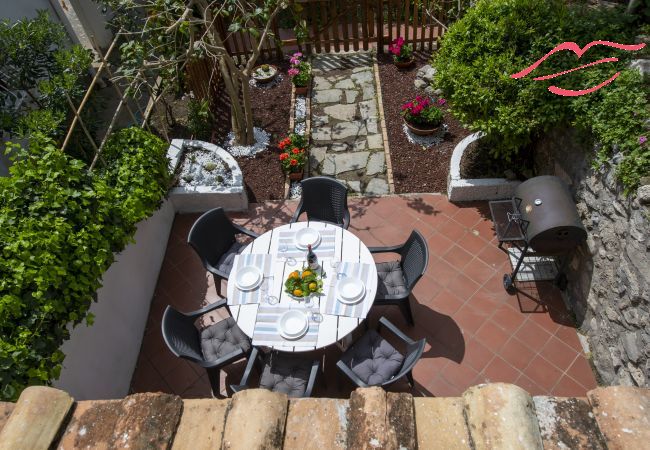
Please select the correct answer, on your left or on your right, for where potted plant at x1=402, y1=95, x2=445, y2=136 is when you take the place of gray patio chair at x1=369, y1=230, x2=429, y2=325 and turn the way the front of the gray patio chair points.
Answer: on your right

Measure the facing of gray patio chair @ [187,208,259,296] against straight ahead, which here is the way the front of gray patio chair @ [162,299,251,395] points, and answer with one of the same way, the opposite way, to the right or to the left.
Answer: to the right

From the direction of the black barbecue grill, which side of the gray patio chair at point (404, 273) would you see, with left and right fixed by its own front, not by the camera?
back

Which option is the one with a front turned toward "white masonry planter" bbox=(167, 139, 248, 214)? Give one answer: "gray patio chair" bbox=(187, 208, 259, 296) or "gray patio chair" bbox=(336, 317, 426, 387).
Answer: "gray patio chair" bbox=(336, 317, 426, 387)

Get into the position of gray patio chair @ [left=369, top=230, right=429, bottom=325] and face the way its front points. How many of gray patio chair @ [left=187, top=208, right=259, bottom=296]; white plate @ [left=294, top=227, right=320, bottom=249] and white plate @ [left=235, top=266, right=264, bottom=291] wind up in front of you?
3

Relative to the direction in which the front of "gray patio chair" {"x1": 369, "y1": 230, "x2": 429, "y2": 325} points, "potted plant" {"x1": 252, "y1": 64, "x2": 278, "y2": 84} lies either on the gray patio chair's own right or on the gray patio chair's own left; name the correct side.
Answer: on the gray patio chair's own right

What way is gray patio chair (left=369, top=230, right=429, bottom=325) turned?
to the viewer's left

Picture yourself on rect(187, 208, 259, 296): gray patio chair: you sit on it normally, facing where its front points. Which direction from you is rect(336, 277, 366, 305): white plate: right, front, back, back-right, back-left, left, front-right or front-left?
front

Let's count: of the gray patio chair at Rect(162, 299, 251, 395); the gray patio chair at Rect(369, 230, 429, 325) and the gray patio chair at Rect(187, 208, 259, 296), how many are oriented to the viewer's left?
1

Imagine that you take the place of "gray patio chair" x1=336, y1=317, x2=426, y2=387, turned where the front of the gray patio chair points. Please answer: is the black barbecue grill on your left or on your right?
on your right

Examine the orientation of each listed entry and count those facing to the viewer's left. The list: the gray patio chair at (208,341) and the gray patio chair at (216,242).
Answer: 0

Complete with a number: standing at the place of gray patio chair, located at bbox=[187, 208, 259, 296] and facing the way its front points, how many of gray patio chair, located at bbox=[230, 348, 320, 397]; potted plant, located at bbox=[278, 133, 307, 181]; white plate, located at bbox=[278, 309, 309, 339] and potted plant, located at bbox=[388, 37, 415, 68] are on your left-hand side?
2

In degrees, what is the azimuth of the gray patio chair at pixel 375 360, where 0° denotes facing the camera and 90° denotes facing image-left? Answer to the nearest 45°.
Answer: approximately 135°

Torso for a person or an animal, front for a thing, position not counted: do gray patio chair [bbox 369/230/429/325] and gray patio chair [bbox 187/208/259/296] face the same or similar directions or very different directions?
very different directions

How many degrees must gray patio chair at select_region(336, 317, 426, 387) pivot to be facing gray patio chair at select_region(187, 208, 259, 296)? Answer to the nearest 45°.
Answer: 0° — it already faces it

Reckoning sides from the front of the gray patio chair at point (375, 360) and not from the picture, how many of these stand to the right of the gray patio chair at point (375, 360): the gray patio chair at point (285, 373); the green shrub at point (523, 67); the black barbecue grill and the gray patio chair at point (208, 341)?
2

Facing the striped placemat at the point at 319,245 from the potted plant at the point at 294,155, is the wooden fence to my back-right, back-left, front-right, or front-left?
back-left

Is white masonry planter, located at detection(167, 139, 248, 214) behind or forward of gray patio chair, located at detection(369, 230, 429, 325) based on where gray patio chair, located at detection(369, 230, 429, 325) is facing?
forward

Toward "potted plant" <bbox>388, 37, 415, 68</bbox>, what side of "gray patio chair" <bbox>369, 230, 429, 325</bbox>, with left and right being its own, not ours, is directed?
right

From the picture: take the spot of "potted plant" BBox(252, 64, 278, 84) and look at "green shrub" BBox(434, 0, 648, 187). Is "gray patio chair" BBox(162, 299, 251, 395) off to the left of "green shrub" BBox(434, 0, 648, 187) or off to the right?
right

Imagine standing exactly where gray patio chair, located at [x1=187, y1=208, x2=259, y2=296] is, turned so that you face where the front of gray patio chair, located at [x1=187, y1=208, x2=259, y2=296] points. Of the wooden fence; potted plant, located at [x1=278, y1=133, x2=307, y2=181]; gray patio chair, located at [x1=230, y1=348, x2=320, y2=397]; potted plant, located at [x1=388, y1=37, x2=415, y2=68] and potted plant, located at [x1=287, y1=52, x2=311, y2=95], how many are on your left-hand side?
4
